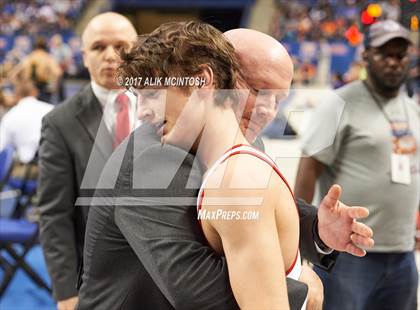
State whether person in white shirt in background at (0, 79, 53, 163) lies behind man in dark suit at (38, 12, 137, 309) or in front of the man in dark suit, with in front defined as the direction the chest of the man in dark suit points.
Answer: behind

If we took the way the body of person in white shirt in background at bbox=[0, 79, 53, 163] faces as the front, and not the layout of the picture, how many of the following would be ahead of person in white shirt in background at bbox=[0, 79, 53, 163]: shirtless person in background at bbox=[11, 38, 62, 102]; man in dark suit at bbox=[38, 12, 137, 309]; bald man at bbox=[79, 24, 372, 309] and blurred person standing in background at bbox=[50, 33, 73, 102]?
2

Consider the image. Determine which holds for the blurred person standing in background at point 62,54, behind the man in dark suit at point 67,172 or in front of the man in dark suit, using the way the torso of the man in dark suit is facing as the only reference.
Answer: behind

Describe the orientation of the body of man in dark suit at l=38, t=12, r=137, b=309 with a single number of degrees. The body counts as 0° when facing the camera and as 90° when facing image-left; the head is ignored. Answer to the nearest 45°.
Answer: approximately 315°

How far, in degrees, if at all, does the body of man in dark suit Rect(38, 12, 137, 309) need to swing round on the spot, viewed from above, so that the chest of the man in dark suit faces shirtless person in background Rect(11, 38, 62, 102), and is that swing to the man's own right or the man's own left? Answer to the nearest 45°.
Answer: approximately 135° to the man's own left
